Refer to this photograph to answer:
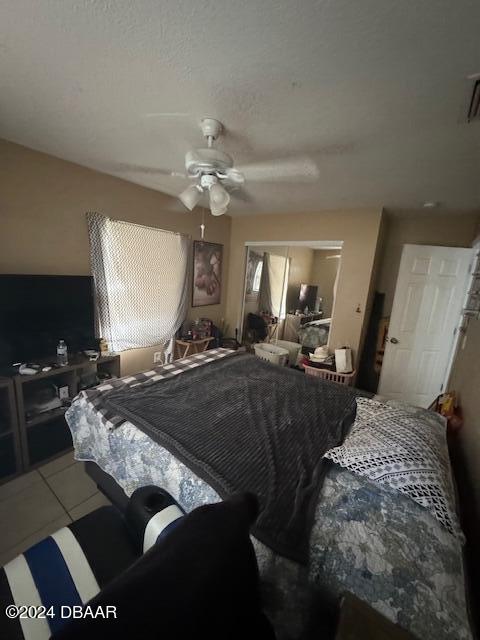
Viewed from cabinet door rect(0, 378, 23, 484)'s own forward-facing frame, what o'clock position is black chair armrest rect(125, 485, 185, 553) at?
The black chair armrest is roughly at 1 o'clock from the cabinet door.

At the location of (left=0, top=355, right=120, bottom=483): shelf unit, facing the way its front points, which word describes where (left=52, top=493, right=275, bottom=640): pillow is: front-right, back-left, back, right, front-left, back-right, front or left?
front-right

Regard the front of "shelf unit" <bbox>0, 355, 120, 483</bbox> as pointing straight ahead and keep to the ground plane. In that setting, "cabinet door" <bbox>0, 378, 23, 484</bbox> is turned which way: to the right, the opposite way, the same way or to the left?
the same way

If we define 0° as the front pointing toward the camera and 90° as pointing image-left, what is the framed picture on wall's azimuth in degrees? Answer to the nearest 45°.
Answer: approximately 315°

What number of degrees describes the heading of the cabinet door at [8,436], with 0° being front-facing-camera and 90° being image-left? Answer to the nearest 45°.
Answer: approximately 315°

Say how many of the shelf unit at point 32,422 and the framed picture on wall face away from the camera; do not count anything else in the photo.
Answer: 0

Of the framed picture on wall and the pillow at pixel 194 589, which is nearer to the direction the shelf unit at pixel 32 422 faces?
the pillow

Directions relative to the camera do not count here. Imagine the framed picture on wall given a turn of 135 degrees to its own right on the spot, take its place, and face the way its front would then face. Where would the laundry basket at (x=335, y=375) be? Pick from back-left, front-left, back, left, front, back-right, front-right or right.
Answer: back-left

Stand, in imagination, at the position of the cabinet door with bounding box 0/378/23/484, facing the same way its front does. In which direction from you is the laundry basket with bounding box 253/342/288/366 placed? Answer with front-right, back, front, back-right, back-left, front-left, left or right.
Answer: front-left

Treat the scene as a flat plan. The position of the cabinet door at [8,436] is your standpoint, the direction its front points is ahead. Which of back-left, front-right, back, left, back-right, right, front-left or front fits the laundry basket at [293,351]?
front-left

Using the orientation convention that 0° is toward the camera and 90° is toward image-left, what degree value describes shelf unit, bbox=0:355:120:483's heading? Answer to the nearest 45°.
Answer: approximately 315°

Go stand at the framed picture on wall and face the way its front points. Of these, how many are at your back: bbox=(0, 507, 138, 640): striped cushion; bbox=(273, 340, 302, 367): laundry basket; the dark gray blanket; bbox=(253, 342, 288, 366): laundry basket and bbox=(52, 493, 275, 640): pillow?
0
